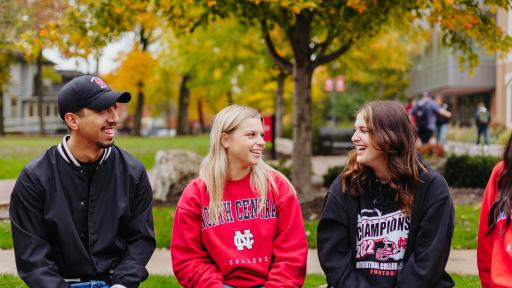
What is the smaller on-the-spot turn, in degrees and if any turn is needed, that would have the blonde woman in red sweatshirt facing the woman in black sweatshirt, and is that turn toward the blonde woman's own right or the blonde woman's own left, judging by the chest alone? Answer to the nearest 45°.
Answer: approximately 90° to the blonde woman's own left

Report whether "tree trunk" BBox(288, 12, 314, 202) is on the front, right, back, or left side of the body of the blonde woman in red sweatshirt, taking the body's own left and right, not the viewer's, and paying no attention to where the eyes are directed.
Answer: back

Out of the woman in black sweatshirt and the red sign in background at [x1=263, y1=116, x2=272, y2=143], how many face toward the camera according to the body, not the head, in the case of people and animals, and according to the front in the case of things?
2

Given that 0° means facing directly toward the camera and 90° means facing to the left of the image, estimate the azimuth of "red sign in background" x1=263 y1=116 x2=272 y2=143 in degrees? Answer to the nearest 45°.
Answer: approximately 0°

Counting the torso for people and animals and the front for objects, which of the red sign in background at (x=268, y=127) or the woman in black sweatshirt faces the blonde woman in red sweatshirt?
the red sign in background

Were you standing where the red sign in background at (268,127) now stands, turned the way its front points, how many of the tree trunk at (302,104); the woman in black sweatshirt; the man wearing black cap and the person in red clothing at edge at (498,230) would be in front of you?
4

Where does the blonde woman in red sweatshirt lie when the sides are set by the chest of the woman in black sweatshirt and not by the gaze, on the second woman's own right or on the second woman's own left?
on the second woman's own right

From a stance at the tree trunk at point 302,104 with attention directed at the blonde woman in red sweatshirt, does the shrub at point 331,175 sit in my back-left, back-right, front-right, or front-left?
back-left

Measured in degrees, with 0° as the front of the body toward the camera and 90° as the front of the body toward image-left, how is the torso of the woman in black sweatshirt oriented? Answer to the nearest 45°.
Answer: approximately 0°

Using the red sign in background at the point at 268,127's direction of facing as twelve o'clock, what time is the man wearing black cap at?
The man wearing black cap is roughly at 12 o'clock from the red sign in background.
